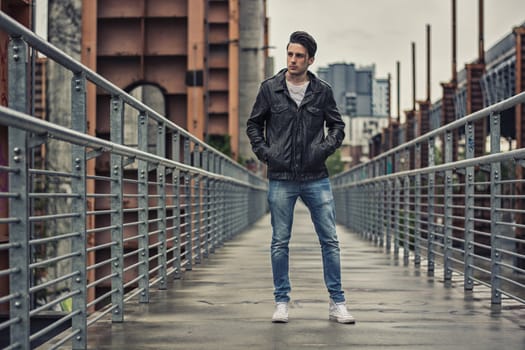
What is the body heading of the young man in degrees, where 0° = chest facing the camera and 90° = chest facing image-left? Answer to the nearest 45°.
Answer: approximately 0°

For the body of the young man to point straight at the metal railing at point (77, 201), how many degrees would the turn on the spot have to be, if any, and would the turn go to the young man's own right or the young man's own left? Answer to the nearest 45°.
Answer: approximately 45° to the young man's own right

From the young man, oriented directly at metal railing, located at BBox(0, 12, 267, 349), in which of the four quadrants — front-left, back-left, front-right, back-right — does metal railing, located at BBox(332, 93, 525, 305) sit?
back-right

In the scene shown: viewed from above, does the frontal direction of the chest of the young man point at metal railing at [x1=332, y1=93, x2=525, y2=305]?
no
